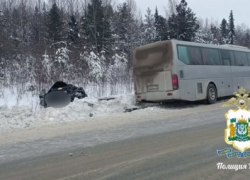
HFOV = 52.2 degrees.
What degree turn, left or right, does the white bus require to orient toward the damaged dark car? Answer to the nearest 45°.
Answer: approximately 135° to its left

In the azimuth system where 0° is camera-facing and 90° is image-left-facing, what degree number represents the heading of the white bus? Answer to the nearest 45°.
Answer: approximately 225°
